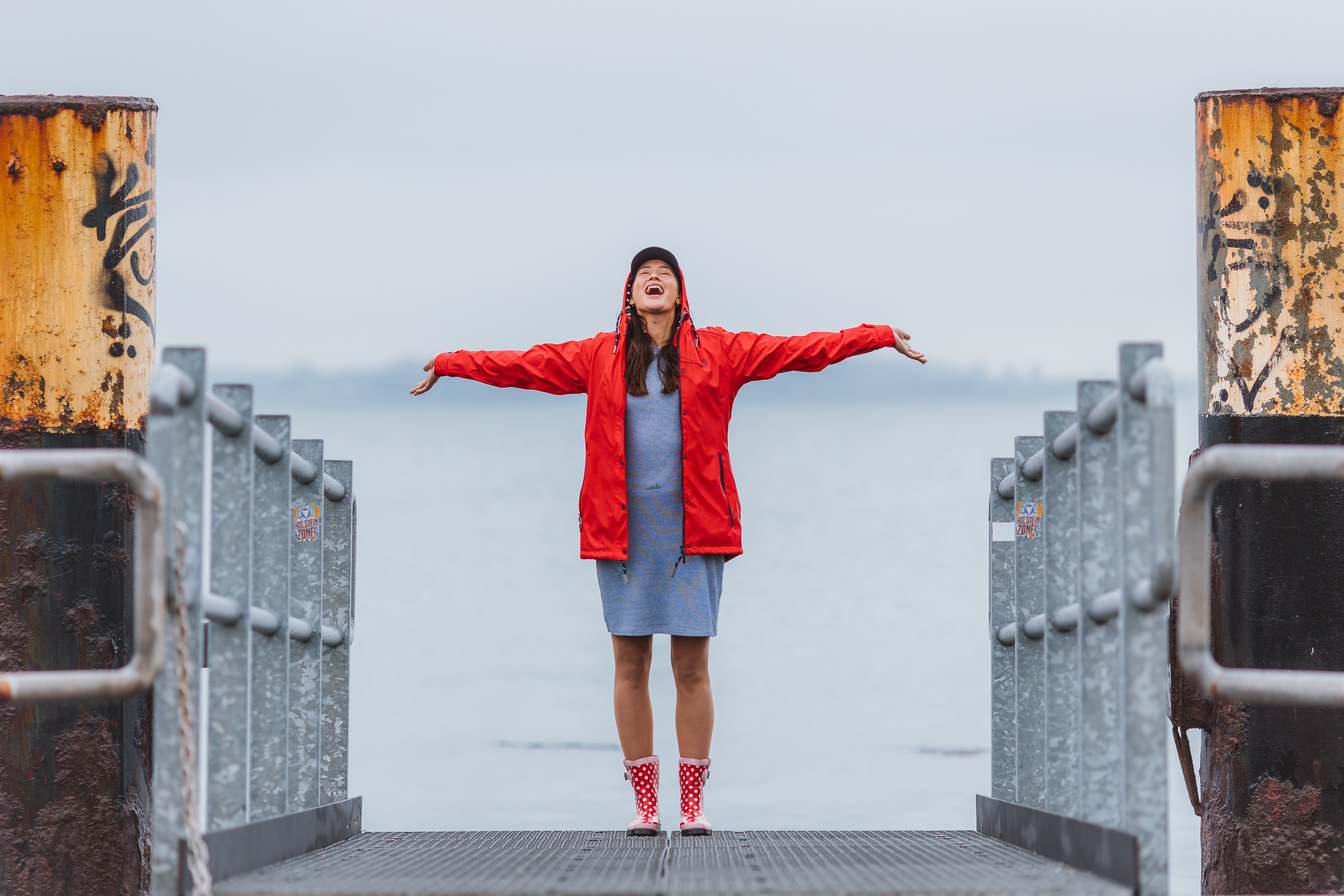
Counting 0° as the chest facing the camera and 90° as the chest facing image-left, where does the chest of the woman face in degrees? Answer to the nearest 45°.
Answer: approximately 0°

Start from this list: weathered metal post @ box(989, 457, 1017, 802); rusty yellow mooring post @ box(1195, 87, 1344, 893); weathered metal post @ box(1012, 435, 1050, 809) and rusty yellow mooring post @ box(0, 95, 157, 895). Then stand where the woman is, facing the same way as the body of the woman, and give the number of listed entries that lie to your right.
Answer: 1

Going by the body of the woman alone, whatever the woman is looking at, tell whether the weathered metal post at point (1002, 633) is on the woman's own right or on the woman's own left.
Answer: on the woman's own left

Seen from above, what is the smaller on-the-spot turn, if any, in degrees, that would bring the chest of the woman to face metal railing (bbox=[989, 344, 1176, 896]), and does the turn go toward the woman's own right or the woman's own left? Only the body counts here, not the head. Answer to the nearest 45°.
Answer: approximately 45° to the woman's own left

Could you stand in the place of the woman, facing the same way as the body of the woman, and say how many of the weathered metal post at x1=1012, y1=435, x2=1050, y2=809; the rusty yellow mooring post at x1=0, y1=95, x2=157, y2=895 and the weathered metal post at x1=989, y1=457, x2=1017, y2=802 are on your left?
2

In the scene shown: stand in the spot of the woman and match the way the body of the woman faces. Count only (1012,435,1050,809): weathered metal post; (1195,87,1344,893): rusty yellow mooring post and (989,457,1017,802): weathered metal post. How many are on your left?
3

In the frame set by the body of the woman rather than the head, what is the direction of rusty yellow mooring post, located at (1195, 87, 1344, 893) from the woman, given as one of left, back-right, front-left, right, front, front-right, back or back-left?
left

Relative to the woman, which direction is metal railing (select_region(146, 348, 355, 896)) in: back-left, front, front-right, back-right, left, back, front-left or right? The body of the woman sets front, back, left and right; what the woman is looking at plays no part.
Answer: front-right

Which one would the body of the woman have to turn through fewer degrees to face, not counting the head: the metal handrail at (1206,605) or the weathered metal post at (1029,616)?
the metal handrail

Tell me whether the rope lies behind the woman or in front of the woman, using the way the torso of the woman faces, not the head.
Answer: in front

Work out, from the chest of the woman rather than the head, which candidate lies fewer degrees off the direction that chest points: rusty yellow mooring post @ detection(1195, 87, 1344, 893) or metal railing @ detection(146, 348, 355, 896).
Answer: the metal railing
